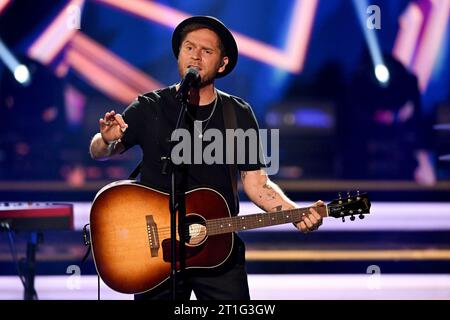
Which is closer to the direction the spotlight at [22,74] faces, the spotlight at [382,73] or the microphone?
the microphone

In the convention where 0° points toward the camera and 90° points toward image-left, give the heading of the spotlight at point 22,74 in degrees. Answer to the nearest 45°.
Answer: approximately 45°

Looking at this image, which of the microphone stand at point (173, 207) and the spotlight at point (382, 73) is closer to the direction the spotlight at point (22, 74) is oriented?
the microphone stand

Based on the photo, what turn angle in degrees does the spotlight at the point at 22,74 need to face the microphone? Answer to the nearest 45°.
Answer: approximately 45° to its left

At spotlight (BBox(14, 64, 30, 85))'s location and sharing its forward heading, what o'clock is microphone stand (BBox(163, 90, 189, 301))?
The microphone stand is roughly at 10 o'clock from the spotlight.

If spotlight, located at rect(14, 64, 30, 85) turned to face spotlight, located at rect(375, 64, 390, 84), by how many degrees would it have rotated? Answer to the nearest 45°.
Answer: approximately 135° to its left
